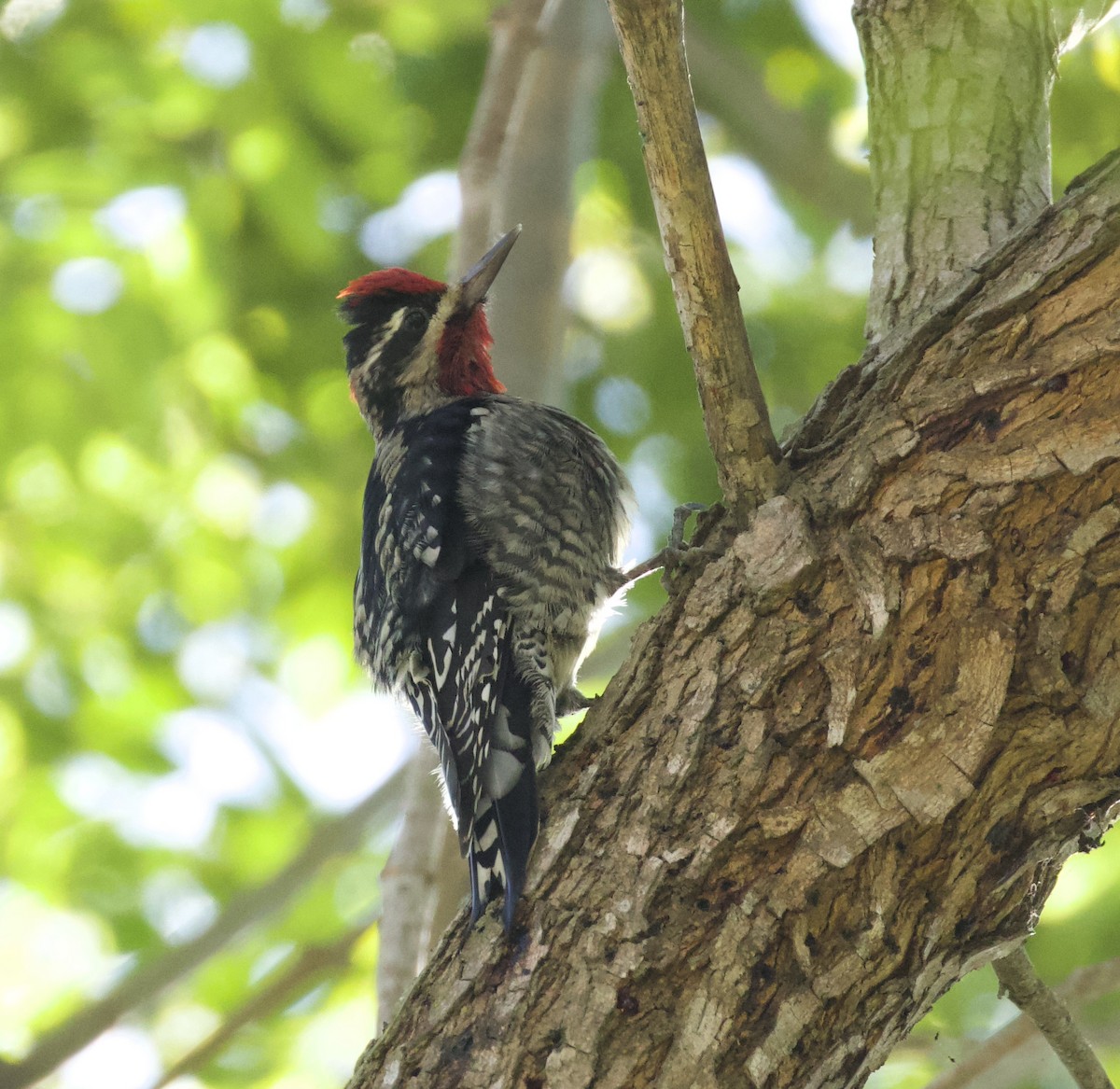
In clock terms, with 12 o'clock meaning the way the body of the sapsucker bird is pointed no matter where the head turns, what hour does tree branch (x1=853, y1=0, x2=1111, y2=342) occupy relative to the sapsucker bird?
The tree branch is roughly at 1 o'clock from the sapsucker bird.

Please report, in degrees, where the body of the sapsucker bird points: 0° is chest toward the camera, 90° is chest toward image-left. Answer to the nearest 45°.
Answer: approximately 270°
